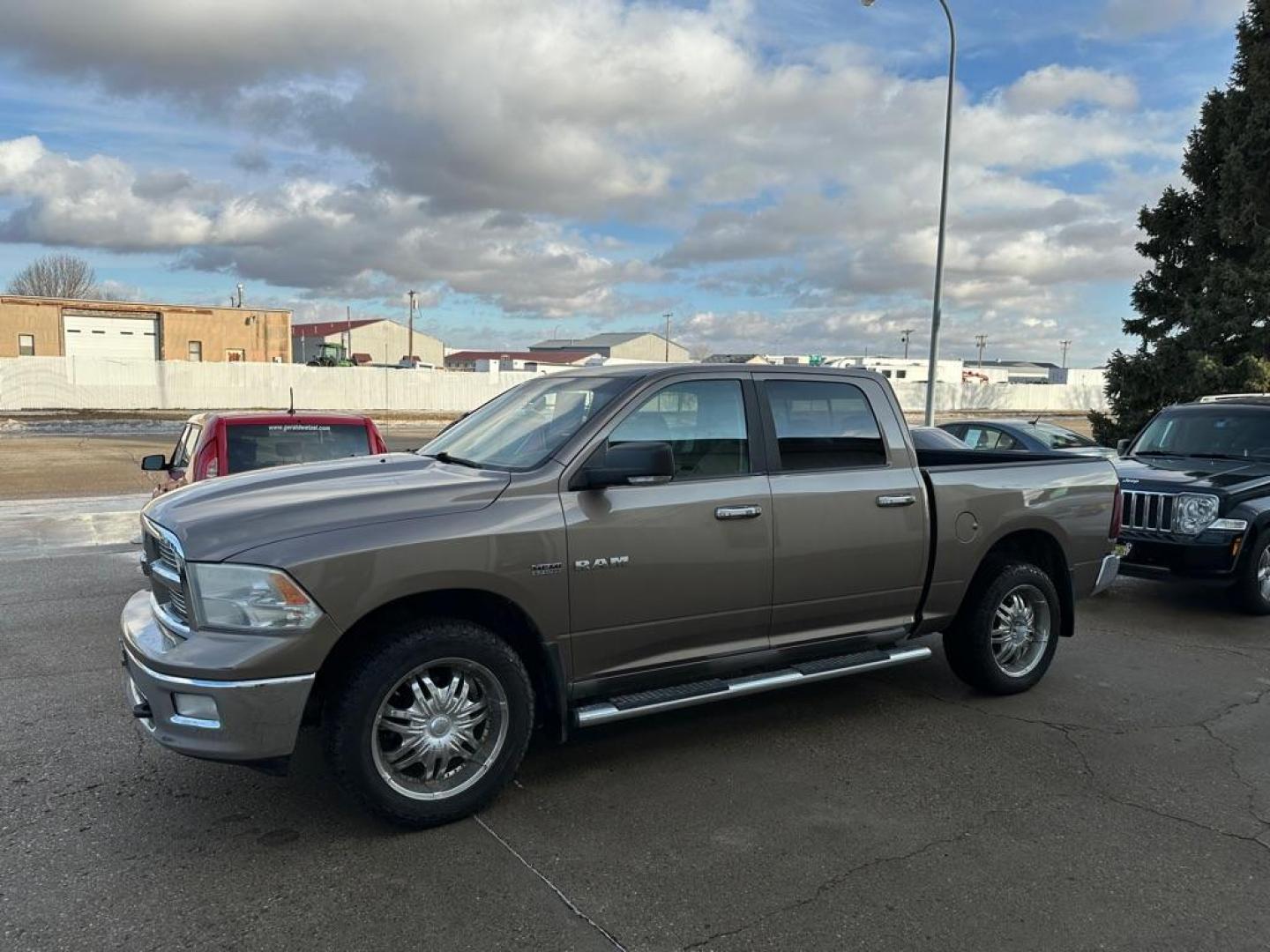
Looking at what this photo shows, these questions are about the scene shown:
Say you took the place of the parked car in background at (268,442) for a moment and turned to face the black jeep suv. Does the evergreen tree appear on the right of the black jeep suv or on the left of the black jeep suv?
left

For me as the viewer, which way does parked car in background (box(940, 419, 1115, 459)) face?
facing away from the viewer and to the left of the viewer

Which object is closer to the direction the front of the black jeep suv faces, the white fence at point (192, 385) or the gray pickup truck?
the gray pickup truck

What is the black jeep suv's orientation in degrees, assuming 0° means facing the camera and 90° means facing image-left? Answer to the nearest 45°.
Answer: approximately 45°

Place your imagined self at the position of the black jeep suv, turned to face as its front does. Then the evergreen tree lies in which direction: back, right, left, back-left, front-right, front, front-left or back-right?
back-right
